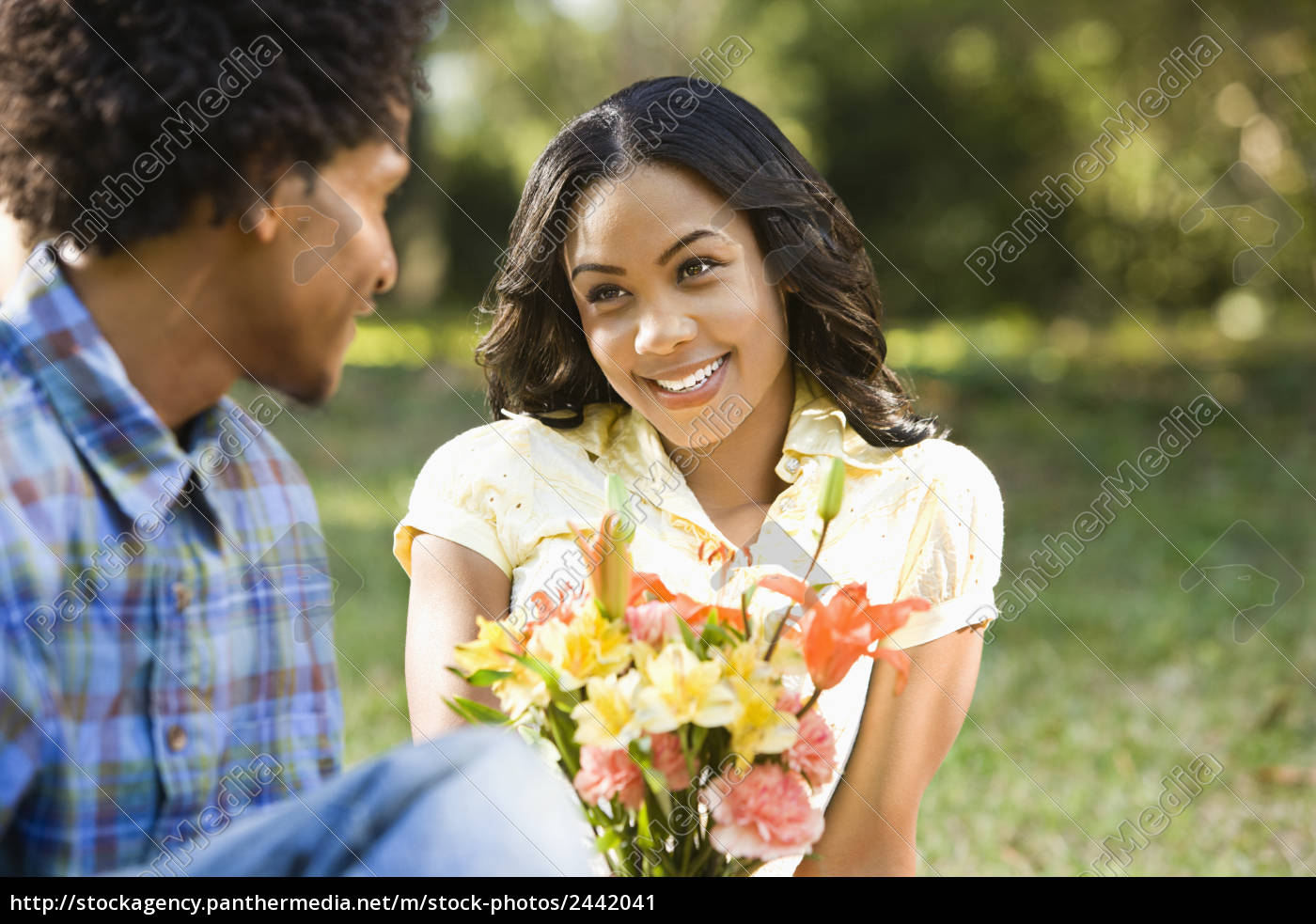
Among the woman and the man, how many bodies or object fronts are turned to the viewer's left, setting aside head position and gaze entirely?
0

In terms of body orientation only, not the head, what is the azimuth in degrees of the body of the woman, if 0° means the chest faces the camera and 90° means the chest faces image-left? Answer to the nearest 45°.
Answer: approximately 0°

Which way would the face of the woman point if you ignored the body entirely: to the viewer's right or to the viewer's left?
to the viewer's left

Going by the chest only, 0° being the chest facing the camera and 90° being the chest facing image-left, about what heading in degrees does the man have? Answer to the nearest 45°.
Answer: approximately 315°

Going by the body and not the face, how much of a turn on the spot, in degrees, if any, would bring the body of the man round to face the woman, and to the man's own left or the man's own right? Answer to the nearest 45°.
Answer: approximately 90° to the man's own left

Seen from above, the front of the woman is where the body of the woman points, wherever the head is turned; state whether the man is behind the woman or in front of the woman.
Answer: in front
